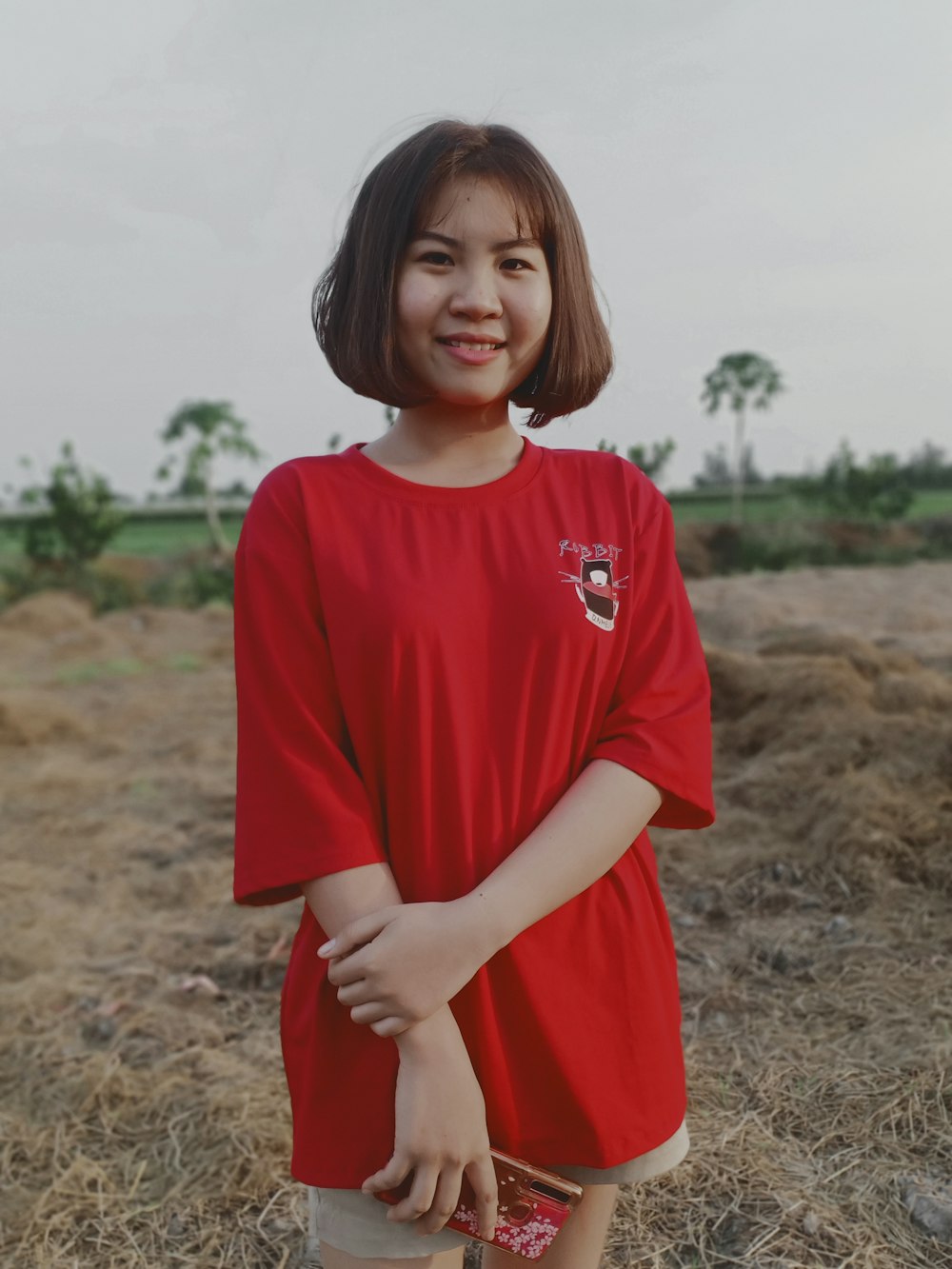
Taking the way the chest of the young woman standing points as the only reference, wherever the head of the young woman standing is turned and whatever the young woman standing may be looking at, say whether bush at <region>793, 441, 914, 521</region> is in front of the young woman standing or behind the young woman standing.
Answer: behind

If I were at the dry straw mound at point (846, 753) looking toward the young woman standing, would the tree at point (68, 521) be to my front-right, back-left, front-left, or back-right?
back-right

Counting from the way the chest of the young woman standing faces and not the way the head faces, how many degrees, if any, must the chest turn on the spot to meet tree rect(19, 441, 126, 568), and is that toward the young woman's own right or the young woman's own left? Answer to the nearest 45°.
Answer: approximately 180°

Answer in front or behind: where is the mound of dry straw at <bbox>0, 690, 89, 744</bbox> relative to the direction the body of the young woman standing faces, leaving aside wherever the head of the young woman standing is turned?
behind

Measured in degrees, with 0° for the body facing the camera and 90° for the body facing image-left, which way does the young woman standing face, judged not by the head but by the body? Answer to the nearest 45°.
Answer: approximately 0°
